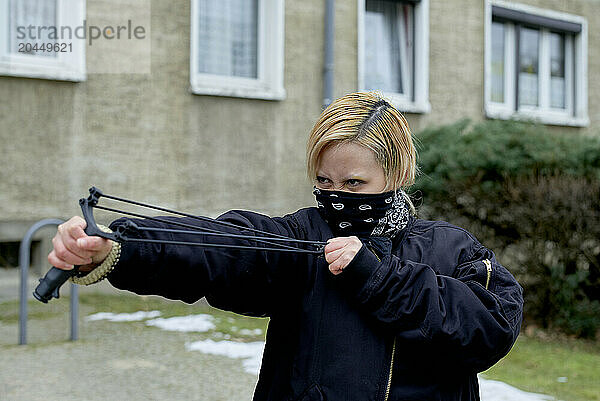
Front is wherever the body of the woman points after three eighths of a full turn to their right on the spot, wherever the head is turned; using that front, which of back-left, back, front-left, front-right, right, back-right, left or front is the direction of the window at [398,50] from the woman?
front

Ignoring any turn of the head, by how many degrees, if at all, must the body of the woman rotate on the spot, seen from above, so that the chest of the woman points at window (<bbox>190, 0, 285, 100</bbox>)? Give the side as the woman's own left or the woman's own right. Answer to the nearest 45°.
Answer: approximately 135° to the woman's own right

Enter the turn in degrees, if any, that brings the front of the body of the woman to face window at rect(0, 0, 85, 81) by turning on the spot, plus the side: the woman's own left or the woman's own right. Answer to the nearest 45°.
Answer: approximately 90° to the woman's own right

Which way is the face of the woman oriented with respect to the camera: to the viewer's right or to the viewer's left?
to the viewer's left

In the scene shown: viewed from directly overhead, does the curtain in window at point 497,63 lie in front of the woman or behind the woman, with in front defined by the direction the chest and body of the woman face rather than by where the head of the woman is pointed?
behind

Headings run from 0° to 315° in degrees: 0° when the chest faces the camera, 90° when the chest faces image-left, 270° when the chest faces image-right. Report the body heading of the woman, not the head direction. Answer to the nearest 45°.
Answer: approximately 45°

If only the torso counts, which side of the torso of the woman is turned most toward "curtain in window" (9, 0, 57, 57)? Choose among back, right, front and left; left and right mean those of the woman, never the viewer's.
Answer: right

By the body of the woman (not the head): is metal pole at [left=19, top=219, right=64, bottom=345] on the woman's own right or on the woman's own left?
on the woman's own right

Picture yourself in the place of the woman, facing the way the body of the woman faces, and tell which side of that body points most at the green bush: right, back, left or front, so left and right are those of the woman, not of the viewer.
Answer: back

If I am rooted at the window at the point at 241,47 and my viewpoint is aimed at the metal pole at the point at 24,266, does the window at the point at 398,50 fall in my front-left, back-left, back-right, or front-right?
back-left

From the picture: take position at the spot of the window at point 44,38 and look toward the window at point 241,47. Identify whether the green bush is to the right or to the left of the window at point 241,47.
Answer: right
